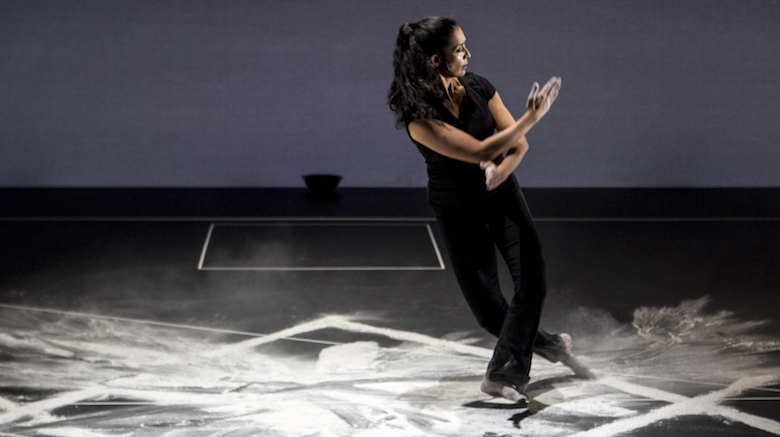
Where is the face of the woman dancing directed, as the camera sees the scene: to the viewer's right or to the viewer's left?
to the viewer's right

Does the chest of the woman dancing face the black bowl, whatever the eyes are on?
no

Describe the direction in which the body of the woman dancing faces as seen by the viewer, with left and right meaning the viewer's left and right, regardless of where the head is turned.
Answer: facing the viewer and to the right of the viewer
